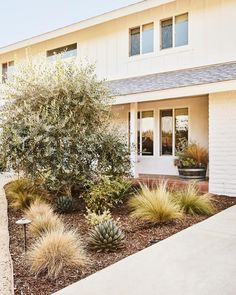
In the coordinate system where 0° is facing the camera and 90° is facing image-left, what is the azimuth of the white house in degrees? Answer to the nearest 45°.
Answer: approximately 45°

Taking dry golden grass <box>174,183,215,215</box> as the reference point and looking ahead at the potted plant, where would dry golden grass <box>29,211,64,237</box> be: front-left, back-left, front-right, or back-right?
back-left

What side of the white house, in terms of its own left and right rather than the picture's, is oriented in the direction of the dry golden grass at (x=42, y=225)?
front

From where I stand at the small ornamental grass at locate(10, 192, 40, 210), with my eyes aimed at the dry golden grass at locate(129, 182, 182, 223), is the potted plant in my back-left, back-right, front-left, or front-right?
front-left

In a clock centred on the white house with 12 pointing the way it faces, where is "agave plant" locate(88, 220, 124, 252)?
The agave plant is roughly at 11 o'clock from the white house.

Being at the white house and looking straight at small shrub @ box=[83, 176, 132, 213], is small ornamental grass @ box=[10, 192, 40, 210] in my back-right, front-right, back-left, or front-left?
front-right

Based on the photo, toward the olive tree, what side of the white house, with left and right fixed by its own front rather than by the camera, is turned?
front

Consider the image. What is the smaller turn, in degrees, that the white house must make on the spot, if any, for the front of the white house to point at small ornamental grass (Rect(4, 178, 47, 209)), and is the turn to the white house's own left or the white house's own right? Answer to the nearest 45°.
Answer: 0° — it already faces it

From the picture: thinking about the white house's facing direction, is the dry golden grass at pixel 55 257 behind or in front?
in front

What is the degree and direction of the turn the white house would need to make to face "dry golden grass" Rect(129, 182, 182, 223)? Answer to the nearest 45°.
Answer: approximately 45° to its left

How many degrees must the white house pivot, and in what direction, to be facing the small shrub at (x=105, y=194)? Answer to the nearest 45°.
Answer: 0° — it already faces it

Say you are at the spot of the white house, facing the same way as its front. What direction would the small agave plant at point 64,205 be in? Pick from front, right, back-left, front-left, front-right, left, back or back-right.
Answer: front
